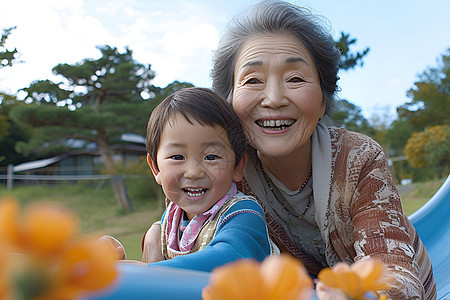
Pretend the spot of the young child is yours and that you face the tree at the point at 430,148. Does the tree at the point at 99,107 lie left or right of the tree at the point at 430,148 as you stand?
left

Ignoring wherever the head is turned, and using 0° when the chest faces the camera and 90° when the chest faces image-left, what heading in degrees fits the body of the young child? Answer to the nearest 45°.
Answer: approximately 45°

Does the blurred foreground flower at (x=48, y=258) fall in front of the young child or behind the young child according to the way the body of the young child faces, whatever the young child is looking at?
in front

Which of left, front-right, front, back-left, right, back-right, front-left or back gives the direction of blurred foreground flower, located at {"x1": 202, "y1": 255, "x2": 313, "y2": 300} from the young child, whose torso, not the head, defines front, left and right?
front-left

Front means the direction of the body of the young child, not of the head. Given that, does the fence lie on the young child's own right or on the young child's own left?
on the young child's own right

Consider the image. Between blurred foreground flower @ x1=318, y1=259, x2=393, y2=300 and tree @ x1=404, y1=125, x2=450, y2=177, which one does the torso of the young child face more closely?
the blurred foreground flower

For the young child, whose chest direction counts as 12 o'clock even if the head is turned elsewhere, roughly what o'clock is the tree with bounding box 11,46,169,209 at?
The tree is roughly at 4 o'clock from the young child.

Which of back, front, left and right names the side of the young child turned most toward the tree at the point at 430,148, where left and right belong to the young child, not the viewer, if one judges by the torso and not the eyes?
back
